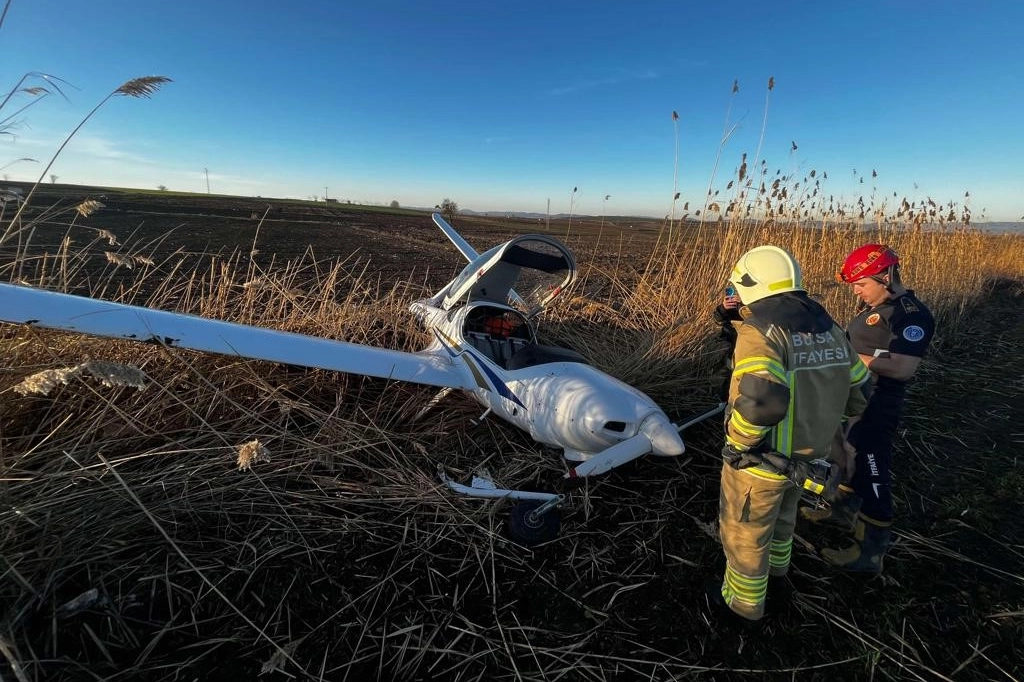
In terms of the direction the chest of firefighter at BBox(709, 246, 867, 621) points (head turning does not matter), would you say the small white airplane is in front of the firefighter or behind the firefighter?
in front

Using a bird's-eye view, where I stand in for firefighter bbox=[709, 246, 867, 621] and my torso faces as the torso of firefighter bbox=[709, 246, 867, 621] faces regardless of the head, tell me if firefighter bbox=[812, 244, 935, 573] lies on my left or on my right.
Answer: on my right

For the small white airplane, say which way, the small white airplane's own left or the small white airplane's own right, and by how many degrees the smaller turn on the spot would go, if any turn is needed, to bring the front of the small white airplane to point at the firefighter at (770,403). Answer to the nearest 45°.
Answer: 0° — it already faces them

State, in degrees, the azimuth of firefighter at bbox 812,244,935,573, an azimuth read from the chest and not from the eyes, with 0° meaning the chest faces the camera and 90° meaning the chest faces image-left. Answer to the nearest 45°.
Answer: approximately 90°

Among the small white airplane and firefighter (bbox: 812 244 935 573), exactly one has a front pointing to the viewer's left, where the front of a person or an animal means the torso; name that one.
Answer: the firefighter

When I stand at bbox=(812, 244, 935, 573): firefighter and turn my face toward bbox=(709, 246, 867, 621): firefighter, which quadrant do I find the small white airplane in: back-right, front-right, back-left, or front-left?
front-right

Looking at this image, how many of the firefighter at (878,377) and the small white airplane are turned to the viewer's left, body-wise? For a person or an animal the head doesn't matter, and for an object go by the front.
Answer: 1

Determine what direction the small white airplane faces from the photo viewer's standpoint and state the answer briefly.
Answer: facing the viewer and to the right of the viewer

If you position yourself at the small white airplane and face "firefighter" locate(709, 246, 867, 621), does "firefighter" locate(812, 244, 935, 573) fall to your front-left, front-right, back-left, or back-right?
front-left

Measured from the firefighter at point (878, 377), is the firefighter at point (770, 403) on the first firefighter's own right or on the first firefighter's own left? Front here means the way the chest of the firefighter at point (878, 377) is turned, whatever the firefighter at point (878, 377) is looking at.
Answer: on the first firefighter's own left

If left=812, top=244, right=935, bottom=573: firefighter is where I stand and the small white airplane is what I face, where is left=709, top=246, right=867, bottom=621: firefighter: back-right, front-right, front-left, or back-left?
front-left
